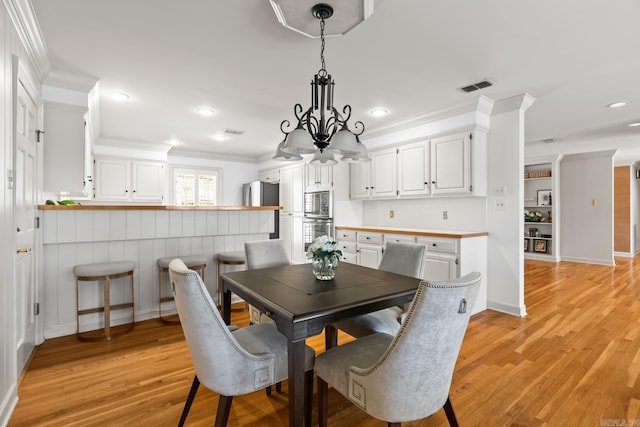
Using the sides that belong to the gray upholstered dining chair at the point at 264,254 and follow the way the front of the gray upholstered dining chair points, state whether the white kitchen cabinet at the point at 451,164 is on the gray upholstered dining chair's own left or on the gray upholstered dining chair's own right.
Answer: on the gray upholstered dining chair's own left

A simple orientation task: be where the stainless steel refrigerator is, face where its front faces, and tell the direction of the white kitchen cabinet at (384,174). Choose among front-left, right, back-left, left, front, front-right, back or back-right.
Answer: left

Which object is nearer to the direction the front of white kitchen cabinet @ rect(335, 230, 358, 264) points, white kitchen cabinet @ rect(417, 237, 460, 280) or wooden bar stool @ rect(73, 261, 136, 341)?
the wooden bar stool

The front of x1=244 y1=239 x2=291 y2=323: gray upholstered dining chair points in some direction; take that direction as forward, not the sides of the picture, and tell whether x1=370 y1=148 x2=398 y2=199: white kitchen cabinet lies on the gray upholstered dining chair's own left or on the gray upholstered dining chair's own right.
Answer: on the gray upholstered dining chair's own left

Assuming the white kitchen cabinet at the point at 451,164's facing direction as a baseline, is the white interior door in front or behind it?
in front

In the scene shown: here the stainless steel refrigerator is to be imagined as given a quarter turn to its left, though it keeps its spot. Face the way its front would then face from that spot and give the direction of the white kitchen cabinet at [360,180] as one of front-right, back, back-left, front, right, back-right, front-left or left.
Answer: front

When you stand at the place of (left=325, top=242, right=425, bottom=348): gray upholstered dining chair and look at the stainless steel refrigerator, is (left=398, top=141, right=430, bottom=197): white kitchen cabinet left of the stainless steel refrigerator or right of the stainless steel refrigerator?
right

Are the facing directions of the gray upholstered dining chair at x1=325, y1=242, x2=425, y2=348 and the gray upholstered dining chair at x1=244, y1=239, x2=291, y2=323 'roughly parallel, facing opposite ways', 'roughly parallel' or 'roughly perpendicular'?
roughly perpendicular

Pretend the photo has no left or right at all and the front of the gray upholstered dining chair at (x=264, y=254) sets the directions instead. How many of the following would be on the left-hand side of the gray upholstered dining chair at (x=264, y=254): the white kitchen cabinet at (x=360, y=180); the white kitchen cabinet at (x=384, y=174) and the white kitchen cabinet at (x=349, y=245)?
3

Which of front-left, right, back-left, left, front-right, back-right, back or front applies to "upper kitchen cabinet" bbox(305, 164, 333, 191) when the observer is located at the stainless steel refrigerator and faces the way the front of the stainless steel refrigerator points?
left

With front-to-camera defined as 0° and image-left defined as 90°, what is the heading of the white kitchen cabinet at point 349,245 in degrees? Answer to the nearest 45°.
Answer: approximately 45°

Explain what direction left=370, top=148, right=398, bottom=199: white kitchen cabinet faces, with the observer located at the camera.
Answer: facing the viewer and to the left of the viewer

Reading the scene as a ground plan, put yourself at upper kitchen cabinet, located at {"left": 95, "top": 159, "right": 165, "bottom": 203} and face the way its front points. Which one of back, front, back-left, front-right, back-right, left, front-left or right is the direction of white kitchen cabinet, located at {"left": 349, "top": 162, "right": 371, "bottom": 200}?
front-left

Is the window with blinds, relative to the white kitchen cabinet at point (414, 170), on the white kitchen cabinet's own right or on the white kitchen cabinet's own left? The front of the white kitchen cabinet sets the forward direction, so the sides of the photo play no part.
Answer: on the white kitchen cabinet's own right

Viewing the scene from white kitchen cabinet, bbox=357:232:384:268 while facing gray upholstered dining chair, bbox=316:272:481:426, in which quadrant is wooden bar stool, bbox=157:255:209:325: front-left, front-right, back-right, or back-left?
front-right

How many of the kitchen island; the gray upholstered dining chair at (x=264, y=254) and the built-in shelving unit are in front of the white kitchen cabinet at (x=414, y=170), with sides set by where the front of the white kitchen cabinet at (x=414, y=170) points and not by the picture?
2

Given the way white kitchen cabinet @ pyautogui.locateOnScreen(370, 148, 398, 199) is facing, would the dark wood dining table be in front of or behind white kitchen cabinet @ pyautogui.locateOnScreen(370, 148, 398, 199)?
in front

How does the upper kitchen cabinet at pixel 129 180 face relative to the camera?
toward the camera

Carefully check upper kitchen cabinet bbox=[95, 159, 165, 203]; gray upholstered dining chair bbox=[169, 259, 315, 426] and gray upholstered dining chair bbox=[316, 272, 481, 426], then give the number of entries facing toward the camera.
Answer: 1
